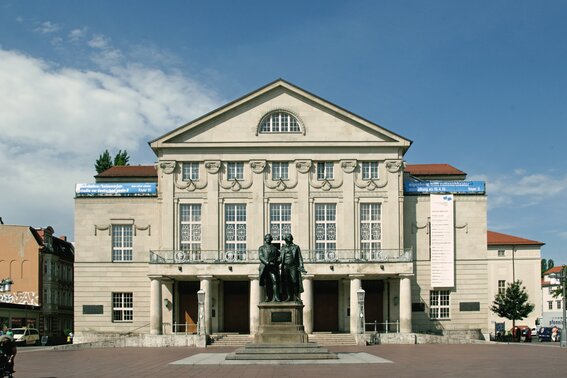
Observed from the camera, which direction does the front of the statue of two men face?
facing the viewer
